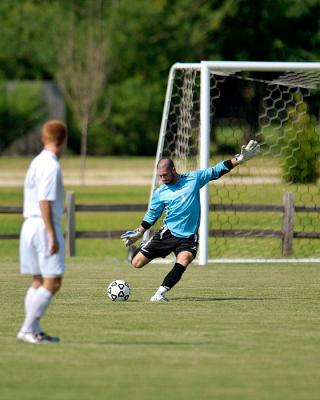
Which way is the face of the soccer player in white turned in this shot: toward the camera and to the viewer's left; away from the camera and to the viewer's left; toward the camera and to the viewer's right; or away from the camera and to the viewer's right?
away from the camera and to the viewer's right

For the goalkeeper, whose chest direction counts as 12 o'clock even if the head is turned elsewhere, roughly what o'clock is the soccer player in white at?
The soccer player in white is roughly at 11 o'clock from the goalkeeper.

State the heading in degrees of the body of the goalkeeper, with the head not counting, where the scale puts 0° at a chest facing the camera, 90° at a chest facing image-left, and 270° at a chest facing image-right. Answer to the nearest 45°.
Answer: approximately 45°

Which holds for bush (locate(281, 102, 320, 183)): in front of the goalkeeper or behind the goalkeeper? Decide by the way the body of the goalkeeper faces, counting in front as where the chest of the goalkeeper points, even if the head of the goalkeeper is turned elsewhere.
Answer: behind

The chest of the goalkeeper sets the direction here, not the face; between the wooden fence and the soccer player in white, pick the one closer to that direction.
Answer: the soccer player in white

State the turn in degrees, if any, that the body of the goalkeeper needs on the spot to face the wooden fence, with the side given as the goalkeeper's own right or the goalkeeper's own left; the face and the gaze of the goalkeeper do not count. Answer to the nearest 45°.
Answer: approximately 135° to the goalkeeper's own right
